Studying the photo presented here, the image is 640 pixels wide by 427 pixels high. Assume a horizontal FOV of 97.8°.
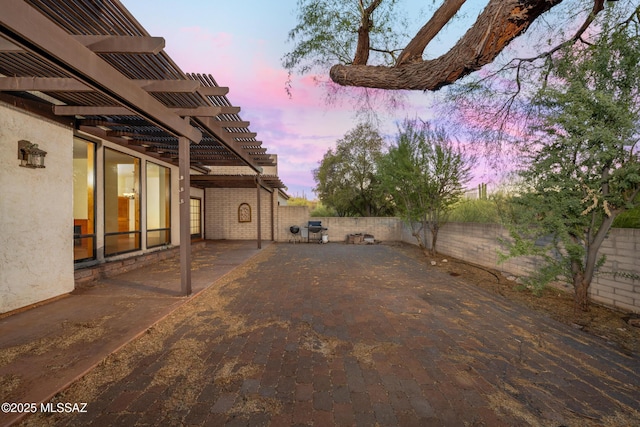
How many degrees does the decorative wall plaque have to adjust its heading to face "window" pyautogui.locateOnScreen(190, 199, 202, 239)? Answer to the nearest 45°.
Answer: approximately 90° to its right

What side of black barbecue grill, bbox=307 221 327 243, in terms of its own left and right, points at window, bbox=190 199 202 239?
right

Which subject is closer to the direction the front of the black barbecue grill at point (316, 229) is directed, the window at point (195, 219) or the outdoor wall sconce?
the outdoor wall sconce

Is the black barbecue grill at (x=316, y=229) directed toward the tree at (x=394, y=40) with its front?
yes

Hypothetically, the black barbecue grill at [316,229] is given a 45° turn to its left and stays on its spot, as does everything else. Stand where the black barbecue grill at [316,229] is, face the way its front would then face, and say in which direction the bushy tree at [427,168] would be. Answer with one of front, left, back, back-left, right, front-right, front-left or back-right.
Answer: front

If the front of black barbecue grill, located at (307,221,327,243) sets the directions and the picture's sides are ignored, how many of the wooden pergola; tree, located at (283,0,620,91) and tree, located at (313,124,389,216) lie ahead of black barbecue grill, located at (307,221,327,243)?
2

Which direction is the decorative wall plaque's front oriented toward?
toward the camera

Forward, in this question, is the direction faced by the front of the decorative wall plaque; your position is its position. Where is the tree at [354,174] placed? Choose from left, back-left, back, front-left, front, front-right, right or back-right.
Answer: left

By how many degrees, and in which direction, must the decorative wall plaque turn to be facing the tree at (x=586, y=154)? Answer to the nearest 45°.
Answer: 0° — it already faces it

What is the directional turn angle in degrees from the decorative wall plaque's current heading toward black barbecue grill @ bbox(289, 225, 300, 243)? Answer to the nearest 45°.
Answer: approximately 90° to its left

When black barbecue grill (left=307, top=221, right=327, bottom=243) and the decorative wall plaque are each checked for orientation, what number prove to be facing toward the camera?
2

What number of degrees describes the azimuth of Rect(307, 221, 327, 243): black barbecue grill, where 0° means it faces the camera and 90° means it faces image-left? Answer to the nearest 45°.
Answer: approximately 0°

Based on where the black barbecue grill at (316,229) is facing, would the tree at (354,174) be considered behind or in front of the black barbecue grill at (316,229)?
behind

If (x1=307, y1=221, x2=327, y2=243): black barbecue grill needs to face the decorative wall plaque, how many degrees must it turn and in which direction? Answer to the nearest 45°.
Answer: approximately 90° to its right

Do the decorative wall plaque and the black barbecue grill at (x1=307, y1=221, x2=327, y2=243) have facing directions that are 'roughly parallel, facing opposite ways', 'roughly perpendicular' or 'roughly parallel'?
roughly parallel
